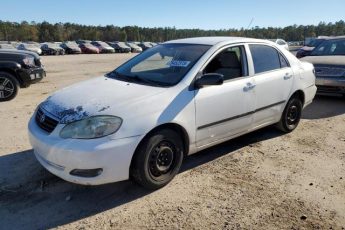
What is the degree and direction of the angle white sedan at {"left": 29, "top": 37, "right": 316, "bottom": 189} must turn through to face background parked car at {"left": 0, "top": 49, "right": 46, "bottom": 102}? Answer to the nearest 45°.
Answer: approximately 90° to its right

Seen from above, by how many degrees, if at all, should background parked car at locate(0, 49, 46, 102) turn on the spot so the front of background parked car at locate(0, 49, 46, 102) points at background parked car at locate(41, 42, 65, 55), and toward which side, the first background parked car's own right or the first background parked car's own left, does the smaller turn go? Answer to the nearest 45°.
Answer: approximately 135° to the first background parked car's own left

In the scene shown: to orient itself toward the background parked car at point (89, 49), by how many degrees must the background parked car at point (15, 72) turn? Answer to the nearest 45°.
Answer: approximately 135° to its left

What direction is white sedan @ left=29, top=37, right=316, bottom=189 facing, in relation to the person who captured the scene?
facing the viewer and to the left of the viewer

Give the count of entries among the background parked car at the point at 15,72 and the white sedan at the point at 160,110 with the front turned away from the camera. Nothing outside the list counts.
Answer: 0

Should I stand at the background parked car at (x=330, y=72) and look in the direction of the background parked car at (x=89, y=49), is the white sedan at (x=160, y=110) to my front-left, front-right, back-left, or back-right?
back-left

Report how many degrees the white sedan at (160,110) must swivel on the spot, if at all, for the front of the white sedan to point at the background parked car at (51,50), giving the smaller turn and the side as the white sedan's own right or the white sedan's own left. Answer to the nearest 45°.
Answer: approximately 135° to the white sedan's own right

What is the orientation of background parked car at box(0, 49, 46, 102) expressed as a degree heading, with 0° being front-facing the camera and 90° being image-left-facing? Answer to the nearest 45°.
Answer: approximately 315°

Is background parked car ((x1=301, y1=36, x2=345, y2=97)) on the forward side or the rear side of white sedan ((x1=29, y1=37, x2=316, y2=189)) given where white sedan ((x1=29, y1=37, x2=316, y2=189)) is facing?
on the rear side

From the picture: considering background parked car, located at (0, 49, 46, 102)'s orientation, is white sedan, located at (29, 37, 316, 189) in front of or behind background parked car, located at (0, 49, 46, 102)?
in front

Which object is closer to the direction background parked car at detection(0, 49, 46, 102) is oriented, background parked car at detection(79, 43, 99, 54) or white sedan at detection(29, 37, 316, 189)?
the white sedan

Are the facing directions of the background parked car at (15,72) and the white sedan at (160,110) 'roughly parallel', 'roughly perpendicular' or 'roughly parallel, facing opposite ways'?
roughly perpendicular
